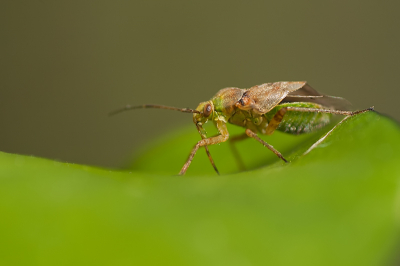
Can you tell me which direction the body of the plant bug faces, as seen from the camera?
to the viewer's left
